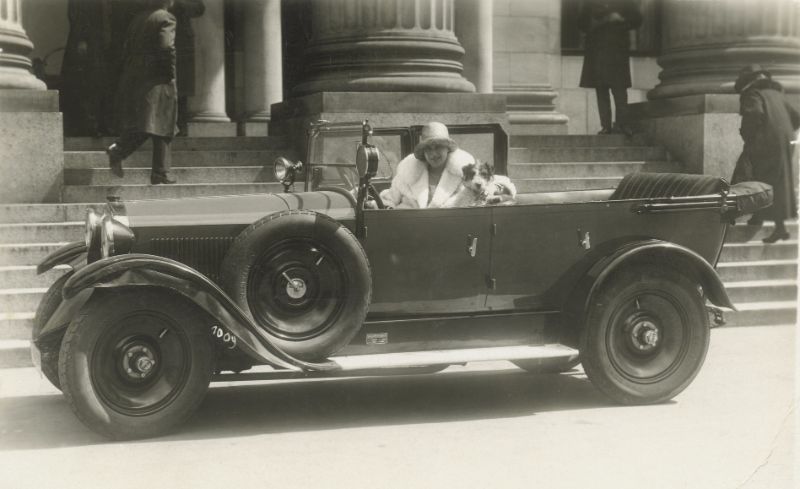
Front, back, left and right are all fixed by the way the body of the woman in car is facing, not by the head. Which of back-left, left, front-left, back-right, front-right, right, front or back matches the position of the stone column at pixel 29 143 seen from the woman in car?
back-right

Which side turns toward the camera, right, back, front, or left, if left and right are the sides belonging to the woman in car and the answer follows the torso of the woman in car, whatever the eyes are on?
front

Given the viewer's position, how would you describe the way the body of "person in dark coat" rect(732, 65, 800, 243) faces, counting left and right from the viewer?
facing to the left of the viewer

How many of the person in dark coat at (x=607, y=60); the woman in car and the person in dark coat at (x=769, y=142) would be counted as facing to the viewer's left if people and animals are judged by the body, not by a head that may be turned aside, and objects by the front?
1

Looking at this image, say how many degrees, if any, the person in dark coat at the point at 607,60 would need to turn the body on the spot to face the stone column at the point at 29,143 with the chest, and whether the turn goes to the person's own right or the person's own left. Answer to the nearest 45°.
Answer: approximately 45° to the person's own right

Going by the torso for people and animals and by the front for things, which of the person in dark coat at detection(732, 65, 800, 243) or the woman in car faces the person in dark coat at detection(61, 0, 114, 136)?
the person in dark coat at detection(732, 65, 800, 243)

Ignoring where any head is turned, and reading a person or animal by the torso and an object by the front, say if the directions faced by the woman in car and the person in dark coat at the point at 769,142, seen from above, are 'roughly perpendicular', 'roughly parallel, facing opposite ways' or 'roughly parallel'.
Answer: roughly perpendicular

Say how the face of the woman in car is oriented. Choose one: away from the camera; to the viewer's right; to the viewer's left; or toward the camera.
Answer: toward the camera

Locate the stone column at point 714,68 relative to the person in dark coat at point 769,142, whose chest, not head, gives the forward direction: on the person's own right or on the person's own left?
on the person's own right

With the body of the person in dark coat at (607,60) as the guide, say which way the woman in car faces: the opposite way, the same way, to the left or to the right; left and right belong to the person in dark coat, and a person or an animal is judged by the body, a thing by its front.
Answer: the same way

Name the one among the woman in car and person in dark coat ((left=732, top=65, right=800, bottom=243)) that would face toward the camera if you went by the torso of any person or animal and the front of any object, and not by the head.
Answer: the woman in car

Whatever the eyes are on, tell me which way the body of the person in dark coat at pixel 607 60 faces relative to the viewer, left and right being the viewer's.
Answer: facing the viewer

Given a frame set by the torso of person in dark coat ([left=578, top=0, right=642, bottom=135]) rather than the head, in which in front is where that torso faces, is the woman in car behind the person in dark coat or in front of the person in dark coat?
in front
